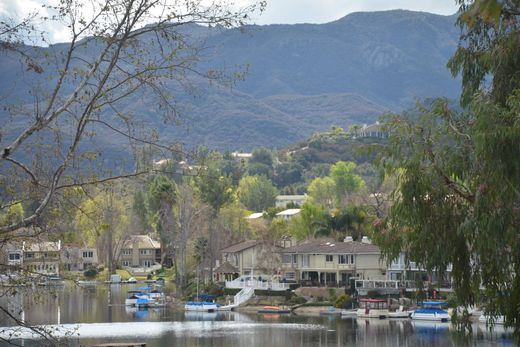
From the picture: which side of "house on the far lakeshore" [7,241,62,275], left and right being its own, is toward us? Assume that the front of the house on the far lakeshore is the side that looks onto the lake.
front
